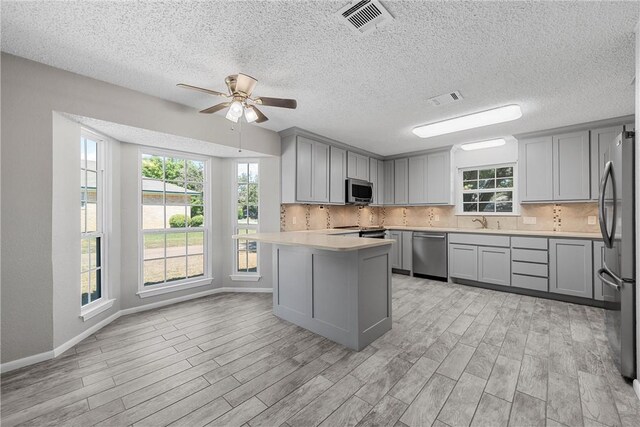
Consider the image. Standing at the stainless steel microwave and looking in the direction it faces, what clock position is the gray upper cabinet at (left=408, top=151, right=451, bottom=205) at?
The gray upper cabinet is roughly at 10 o'clock from the stainless steel microwave.

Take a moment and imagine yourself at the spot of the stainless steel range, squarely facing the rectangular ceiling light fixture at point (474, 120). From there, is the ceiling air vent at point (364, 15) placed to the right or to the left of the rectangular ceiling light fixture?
right

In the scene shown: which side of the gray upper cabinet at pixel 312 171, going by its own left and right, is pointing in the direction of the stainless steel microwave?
left

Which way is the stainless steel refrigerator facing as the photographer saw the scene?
facing to the left of the viewer

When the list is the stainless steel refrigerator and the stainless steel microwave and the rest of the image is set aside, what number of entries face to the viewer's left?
1

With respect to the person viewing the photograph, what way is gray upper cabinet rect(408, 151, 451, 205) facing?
facing the viewer and to the left of the viewer

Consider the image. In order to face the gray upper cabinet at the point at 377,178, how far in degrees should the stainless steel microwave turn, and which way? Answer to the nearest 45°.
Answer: approximately 90° to its left
